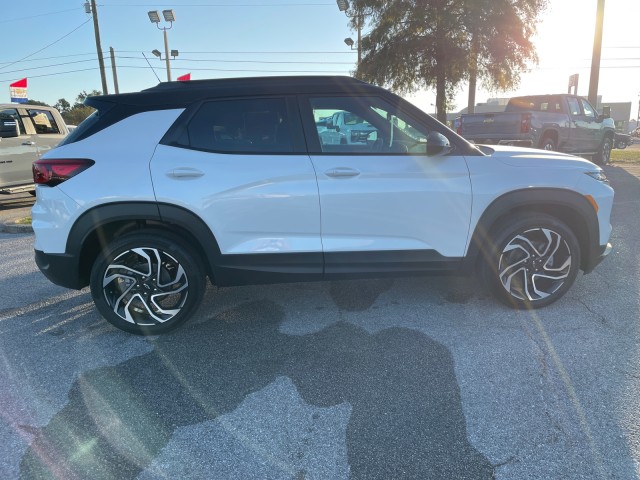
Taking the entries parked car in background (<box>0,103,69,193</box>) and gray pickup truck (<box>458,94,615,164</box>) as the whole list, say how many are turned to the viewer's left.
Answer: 1

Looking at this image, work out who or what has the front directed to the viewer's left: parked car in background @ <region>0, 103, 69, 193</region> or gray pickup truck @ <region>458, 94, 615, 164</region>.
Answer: the parked car in background

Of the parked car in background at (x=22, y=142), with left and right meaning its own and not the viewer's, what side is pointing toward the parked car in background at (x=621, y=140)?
back

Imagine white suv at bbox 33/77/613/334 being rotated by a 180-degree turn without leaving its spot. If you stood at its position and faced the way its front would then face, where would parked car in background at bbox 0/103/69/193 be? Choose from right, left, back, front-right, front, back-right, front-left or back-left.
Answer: front-right

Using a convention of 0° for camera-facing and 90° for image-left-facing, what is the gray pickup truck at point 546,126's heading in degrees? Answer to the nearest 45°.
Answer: approximately 225°

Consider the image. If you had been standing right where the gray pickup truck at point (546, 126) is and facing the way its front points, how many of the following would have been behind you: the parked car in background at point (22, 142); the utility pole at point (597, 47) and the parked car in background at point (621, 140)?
1

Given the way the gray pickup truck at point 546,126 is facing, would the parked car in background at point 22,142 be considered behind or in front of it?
behind

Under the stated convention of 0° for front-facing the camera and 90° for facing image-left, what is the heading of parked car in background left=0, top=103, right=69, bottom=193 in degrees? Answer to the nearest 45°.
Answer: approximately 90°

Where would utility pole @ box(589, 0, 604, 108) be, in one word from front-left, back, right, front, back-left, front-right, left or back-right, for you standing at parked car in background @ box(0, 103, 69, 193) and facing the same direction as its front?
back

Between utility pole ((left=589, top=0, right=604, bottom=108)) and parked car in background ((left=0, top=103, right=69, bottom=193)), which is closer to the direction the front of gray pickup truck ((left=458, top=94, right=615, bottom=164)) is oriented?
the utility pole

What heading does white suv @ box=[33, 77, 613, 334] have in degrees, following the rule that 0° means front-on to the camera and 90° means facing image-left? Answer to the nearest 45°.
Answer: approximately 270°

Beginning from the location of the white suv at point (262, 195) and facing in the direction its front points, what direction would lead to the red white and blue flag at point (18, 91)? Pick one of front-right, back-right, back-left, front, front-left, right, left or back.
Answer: back-left

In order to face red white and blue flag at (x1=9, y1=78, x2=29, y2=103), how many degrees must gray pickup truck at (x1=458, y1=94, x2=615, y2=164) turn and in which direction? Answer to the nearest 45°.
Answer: approximately 135° to its left

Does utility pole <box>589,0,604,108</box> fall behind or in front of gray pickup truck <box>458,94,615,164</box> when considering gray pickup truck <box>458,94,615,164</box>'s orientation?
in front
